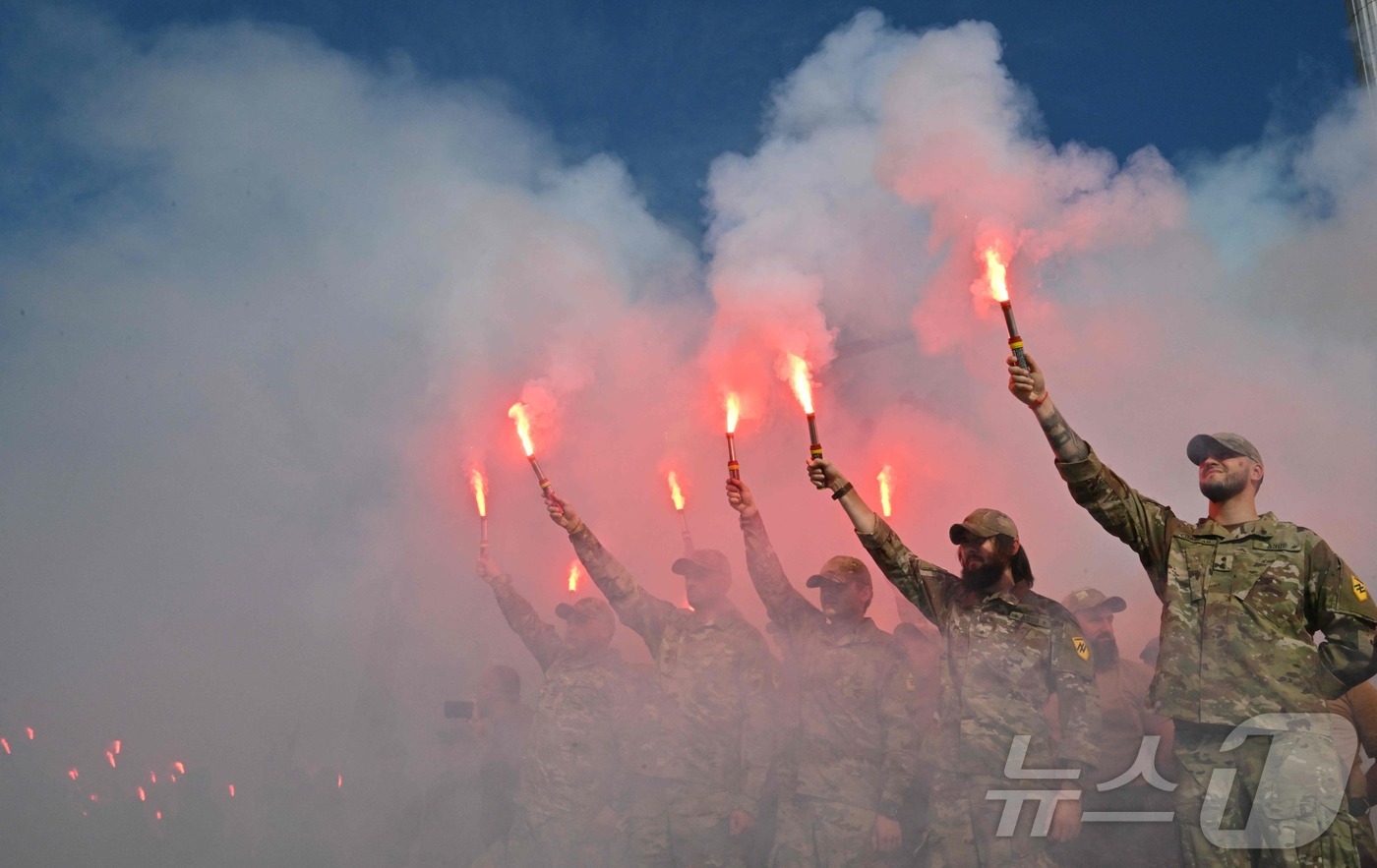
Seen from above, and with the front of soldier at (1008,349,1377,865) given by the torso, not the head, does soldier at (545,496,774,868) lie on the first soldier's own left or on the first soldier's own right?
on the first soldier's own right

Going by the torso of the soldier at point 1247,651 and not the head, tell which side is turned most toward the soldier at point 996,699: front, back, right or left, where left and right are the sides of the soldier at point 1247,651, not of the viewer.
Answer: right

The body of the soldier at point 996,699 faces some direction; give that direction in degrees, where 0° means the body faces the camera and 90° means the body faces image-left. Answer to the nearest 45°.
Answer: approximately 45°

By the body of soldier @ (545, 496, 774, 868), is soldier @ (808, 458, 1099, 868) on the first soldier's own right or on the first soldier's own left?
on the first soldier's own left

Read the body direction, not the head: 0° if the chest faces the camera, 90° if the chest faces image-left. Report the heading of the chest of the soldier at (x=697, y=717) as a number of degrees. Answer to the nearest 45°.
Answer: approximately 45°

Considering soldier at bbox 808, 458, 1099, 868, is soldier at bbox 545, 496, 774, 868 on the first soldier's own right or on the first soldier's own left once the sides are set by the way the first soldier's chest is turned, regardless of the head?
on the first soldier's own right

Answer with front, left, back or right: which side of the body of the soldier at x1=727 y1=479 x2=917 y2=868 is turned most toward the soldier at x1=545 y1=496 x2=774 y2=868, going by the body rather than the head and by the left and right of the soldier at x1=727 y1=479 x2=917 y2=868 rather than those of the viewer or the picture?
right

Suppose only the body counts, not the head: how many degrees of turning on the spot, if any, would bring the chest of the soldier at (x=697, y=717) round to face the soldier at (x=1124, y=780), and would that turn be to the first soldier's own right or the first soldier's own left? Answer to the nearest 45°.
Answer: approximately 90° to the first soldier's own left

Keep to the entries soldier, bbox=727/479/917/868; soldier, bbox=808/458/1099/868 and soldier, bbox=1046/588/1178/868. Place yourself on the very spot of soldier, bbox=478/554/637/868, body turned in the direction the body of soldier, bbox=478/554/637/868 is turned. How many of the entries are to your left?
3
